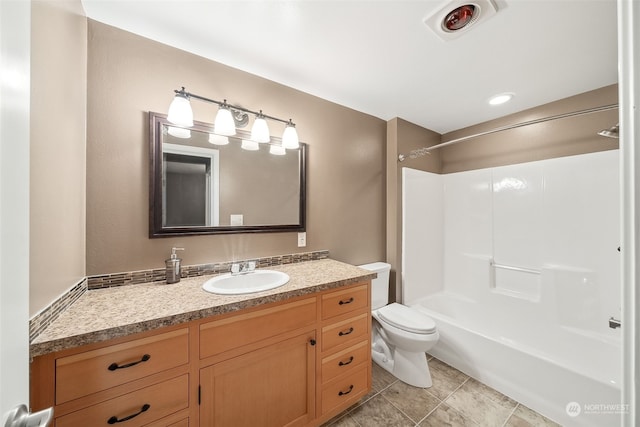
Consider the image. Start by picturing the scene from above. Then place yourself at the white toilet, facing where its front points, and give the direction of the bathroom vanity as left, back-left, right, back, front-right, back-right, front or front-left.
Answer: right

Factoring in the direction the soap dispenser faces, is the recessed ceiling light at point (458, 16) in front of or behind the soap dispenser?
in front

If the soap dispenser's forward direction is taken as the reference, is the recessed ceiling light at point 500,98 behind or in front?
in front

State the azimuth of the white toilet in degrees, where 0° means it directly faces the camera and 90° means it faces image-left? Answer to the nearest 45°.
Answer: approximately 315°
